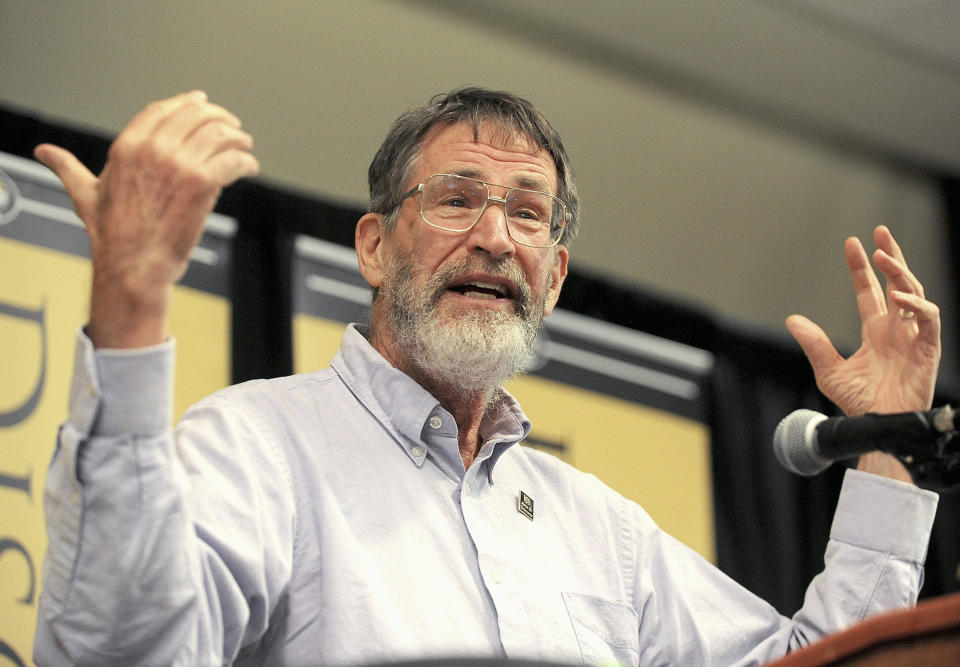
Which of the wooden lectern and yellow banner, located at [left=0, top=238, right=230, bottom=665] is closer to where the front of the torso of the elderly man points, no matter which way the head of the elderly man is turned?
the wooden lectern

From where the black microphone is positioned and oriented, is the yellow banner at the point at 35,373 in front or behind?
in front

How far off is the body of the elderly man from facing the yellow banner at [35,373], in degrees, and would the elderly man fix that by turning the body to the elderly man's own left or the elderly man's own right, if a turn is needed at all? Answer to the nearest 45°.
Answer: approximately 180°

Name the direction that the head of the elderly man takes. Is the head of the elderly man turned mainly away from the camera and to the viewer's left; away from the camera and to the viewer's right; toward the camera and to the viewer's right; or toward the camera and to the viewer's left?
toward the camera and to the viewer's right

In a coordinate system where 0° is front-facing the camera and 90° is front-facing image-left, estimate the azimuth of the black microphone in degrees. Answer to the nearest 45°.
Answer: approximately 90°

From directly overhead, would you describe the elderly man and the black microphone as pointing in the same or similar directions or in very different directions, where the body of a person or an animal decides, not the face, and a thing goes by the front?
very different directions

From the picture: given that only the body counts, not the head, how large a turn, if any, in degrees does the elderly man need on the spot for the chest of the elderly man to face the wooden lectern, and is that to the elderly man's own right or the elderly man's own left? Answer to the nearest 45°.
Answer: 0° — they already face it
